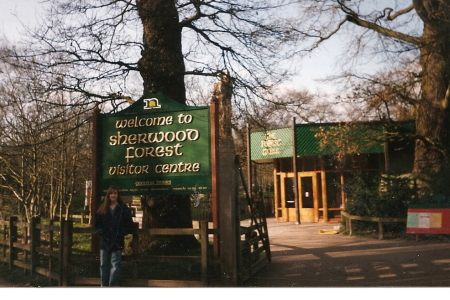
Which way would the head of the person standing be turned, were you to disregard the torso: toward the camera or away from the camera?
toward the camera

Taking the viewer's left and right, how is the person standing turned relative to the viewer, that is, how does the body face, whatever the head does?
facing the viewer

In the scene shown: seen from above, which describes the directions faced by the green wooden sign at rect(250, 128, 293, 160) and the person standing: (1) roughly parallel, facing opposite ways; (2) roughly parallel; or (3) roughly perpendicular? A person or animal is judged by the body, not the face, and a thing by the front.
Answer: roughly parallel

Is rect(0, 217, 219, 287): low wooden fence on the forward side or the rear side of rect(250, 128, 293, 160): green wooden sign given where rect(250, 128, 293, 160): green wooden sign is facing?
on the forward side

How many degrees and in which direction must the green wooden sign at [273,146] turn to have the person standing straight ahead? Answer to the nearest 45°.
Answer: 0° — it already faces them

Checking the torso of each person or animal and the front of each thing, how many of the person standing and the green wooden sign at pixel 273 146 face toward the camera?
2

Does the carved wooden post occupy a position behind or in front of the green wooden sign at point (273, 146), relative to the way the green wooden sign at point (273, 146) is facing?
in front
